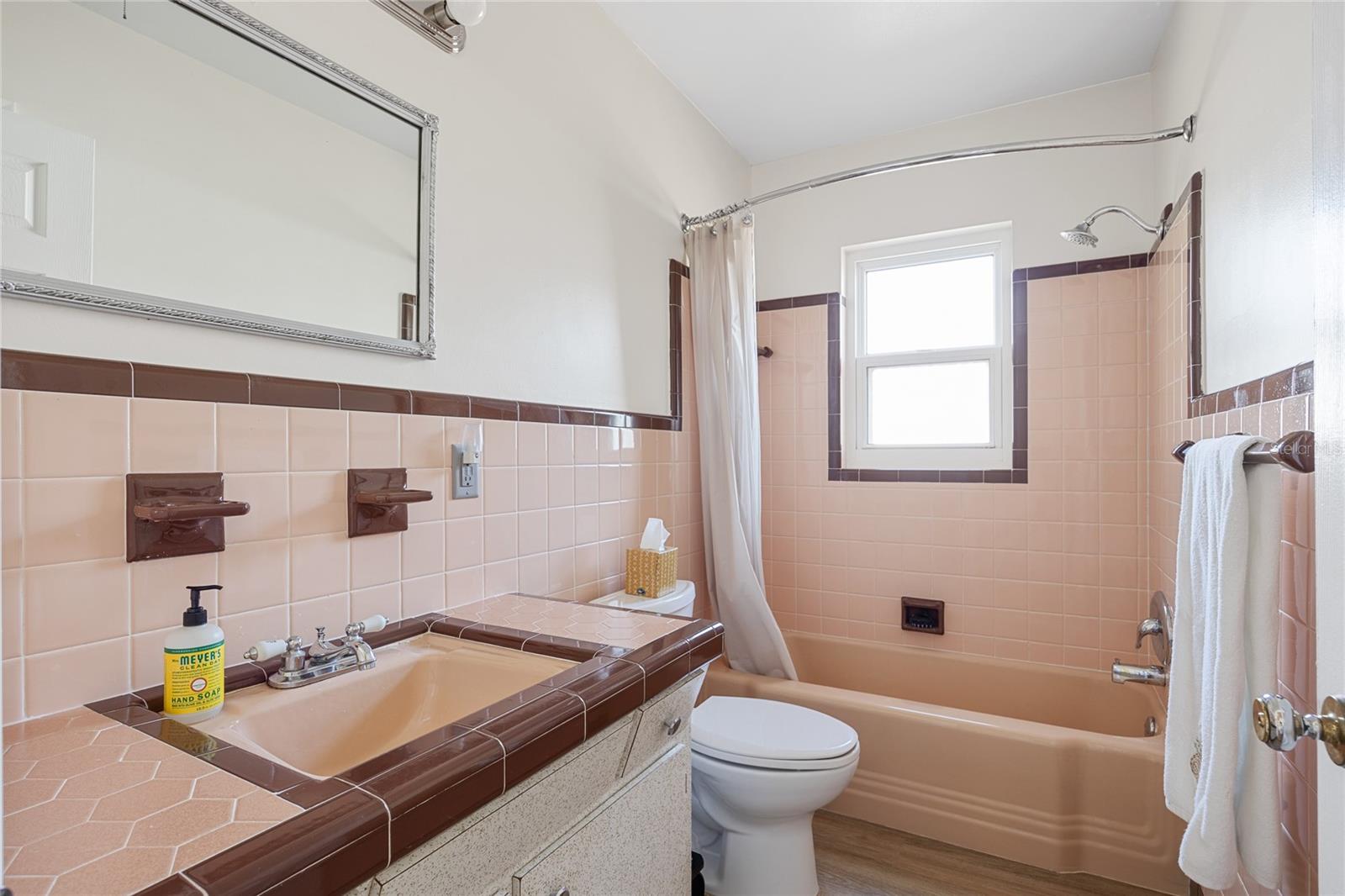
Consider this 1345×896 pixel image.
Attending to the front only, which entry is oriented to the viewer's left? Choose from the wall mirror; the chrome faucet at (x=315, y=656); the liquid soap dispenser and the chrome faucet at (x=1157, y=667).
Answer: the chrome faucet at (x=1157, y=667)

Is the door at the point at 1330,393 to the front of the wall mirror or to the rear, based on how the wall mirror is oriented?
to the front

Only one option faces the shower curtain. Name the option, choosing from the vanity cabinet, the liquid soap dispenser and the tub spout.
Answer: the tub spout

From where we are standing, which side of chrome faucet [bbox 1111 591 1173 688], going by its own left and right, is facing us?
left

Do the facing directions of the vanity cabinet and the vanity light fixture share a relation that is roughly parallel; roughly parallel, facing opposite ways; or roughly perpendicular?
roughly parallel

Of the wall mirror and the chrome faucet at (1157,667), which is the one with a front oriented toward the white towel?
the wall mirror

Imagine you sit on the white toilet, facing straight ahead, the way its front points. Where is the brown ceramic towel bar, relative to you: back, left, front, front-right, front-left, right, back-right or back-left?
front

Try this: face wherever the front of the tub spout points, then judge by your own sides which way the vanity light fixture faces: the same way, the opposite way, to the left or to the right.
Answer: the opposite way

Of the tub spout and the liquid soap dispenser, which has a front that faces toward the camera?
the liquid soap dispenser

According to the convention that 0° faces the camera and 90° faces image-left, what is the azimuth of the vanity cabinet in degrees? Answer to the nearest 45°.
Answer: approximately 315°

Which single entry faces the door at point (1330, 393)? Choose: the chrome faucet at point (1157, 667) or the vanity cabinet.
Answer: the vanity cabinet

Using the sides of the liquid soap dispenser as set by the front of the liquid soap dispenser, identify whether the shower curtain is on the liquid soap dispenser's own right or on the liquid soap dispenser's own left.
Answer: on the liquid soap dispenser's own left

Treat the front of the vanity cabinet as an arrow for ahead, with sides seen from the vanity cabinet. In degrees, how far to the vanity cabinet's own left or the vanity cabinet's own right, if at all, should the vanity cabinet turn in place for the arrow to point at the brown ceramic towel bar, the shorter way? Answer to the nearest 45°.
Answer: approximately 45° to the vanity cabinet's own left

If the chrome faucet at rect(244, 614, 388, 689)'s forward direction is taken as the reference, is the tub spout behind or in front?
in front

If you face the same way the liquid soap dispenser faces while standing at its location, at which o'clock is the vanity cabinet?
The vanity cabinet is roughly at 10 o'clock from the liquid soap dispenser.

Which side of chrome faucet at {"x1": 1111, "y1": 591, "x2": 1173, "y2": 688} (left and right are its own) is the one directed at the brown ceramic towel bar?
left

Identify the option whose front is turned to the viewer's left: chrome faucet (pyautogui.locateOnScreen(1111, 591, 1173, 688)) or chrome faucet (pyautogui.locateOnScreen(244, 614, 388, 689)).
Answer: chrome faucet (pyautogui.locateOnScreen(1111, 591, 1173, 688))

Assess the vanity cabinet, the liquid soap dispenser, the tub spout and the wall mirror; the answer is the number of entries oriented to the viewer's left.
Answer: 1
